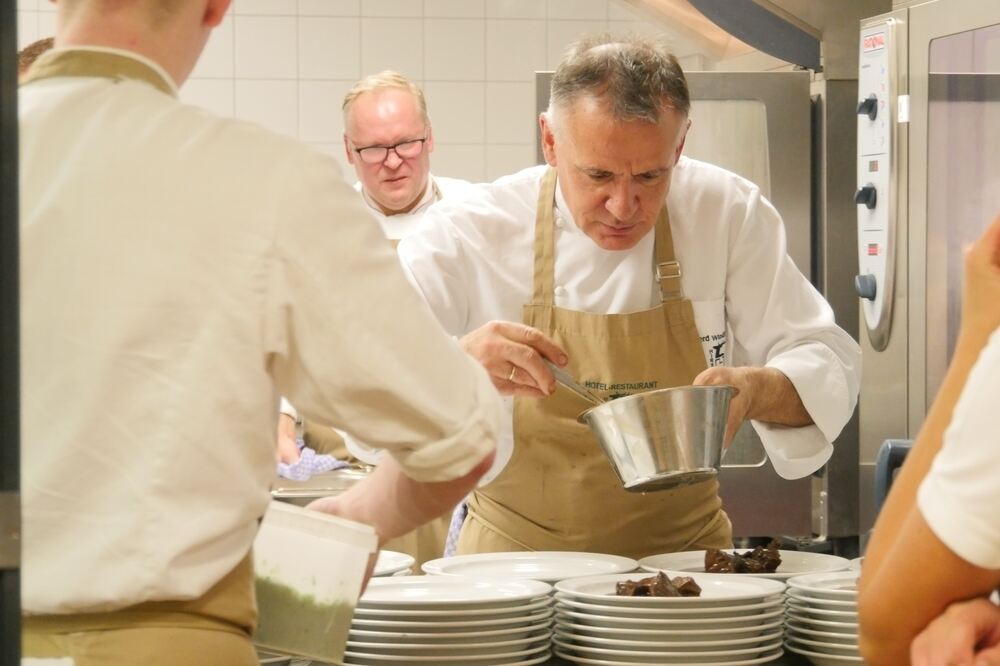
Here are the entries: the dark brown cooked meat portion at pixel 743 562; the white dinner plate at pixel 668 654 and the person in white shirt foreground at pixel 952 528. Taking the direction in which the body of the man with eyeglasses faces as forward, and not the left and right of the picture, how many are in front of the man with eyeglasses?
3

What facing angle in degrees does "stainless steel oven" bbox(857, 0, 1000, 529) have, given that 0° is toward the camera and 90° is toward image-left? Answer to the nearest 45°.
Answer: approximately 45°

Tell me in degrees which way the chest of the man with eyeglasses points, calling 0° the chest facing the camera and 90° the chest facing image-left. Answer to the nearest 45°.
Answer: approximately 0°

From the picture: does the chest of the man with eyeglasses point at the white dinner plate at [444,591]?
yes

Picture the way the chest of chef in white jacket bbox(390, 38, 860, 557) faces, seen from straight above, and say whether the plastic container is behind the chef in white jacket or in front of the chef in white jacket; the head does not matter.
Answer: in front

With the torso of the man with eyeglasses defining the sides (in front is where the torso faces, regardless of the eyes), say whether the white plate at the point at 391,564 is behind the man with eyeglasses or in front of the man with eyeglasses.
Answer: in front
